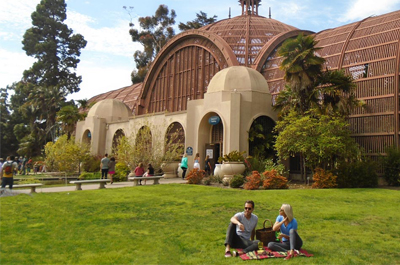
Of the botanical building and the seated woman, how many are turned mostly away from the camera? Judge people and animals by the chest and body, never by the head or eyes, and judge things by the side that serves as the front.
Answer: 0

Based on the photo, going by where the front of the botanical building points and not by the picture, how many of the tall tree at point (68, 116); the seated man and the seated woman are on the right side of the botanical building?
1

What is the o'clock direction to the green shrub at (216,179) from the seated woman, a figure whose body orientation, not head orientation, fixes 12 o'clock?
The green shrub is roughly at 4 o'clock from the seated woman.

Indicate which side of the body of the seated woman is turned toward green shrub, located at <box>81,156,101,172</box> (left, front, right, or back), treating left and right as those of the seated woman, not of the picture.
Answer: right

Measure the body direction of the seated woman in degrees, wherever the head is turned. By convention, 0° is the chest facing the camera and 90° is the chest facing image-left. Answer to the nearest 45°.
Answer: approximately 45°

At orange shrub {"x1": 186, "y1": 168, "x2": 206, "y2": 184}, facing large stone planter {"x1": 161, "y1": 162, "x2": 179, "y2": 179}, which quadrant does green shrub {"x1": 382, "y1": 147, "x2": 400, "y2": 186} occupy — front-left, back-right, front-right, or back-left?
back-right

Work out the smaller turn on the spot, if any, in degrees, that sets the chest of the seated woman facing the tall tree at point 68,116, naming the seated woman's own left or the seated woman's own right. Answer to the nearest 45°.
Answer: approximately 90° to the seated woman's own right

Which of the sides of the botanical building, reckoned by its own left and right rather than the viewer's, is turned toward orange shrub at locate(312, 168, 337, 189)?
left

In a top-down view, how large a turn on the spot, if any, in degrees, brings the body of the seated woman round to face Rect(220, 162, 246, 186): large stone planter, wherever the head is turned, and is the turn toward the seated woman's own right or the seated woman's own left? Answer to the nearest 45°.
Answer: approximately 135° to the seated woman's own right
